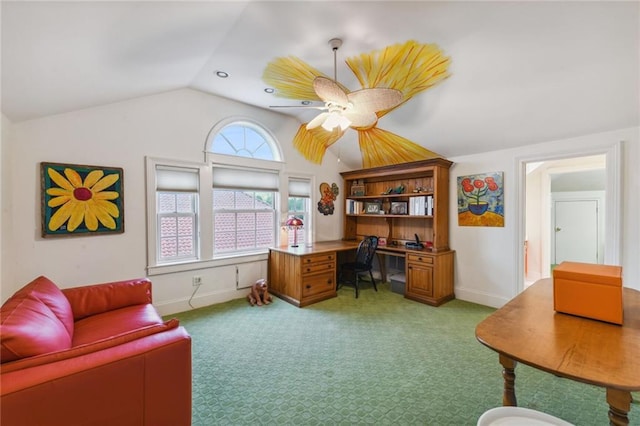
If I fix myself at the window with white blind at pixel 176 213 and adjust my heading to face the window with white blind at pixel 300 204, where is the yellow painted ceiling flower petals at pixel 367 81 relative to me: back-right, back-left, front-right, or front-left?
front-right

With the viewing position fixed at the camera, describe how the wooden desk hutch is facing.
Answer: facing the viewer and to the left of the viewer

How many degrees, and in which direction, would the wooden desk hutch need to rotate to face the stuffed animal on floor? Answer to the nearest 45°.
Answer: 0° — it already faces it

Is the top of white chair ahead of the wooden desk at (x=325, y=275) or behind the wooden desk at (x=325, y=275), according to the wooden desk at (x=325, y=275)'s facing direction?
ahead

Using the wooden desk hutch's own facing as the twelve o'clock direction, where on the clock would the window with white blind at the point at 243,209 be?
The window with white blind is roughly at 1 o'clock from the wooden desk hutch.

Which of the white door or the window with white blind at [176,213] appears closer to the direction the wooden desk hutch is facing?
the window with white blind

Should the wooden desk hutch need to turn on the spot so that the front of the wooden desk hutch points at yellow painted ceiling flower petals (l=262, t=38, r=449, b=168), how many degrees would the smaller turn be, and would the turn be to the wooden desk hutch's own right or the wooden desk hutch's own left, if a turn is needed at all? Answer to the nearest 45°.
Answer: approximately 45° to the wooden desk hutch's own left

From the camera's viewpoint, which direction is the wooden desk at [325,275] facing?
toward the camera

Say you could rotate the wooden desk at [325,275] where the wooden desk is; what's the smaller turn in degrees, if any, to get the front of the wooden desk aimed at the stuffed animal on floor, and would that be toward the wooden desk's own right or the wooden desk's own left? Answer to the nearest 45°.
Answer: approximately 90° to the wooden desk's own right

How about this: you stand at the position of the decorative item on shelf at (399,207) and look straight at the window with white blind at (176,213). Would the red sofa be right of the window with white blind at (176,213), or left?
left

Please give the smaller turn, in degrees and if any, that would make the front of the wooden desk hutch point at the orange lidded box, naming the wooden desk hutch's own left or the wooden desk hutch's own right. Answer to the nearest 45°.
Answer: approximately 45° to the wooden desk hutch's own left

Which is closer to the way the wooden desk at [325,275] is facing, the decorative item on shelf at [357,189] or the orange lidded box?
the orange lidded box

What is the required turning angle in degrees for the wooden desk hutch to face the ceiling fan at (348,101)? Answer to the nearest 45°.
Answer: approximately 45° to its left

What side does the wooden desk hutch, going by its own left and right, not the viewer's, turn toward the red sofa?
front

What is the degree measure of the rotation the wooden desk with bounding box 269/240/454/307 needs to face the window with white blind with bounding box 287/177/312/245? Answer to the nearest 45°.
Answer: approximately 135° to its right

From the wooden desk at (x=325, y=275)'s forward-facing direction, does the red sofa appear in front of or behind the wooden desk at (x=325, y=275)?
in front

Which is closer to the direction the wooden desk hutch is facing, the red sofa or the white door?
the red sofa

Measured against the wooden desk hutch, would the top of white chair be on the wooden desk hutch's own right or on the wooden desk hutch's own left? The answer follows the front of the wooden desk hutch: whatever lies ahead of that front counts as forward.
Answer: on the wooden desk hutch's own left
